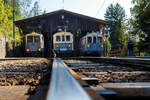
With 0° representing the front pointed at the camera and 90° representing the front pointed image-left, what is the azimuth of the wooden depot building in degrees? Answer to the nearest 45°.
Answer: approximately 0°

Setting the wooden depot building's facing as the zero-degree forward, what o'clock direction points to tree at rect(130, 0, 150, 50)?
The tree is roughly at 10 o'clock from the wooden depot building.
